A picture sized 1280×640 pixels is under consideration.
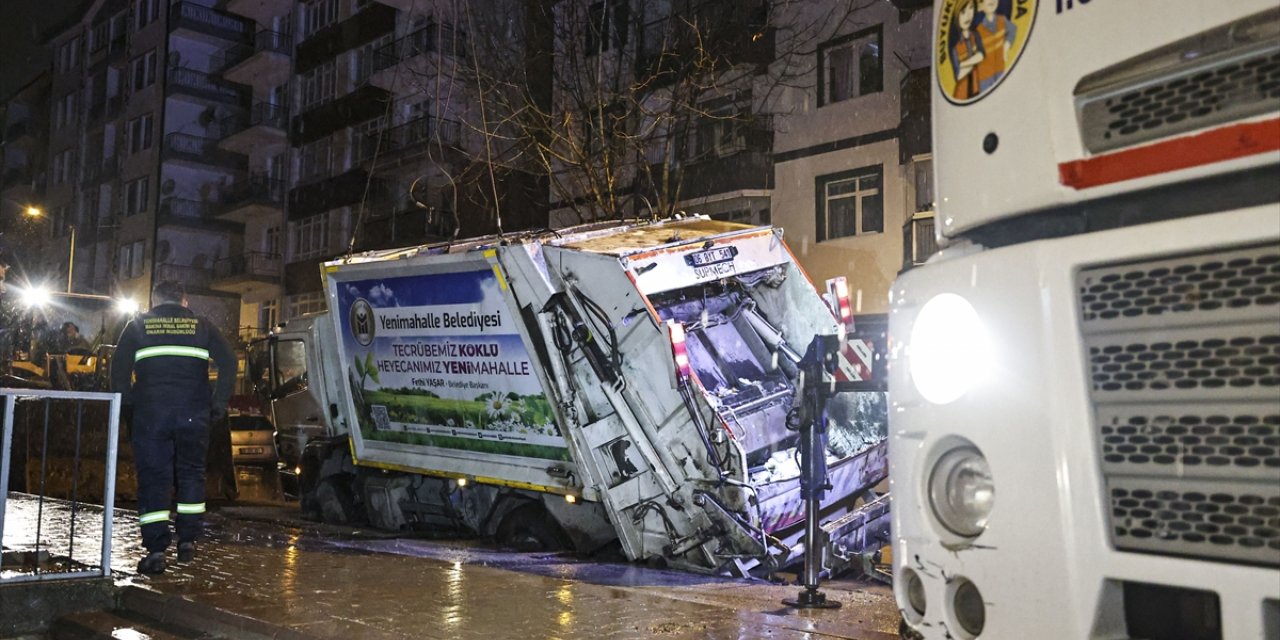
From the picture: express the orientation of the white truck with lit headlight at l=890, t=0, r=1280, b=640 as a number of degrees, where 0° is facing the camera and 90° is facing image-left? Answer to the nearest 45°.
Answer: approximately 45°

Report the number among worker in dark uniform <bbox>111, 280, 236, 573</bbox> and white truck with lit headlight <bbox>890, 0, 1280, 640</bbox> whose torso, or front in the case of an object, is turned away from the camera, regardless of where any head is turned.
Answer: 1

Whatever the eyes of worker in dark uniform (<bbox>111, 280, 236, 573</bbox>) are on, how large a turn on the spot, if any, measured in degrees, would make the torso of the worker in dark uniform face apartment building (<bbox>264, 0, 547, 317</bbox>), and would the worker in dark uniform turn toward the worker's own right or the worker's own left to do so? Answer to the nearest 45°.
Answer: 0° — they already face it

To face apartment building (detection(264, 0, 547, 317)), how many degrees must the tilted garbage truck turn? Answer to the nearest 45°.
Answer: approximately 45° to its right

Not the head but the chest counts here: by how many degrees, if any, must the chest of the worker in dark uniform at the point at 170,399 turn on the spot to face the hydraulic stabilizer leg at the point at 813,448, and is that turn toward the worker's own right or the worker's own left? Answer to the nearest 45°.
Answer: approximately 135° to the worker's own right

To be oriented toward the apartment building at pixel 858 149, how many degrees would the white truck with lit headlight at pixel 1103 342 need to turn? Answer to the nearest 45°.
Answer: approximately 135° to its right

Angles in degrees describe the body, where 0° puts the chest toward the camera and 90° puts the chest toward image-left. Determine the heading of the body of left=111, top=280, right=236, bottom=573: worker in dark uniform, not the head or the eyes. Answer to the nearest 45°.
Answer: approximately 180°

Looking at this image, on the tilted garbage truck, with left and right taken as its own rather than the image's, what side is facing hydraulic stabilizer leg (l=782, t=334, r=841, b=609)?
back

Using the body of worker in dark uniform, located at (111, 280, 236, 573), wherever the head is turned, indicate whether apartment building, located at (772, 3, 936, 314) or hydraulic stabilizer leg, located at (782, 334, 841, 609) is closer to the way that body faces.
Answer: the apartment building

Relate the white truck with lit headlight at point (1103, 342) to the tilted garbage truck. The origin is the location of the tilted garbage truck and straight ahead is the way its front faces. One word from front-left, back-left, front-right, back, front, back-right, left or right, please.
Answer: back-left

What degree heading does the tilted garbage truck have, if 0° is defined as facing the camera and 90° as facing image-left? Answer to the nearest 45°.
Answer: approximately 135°

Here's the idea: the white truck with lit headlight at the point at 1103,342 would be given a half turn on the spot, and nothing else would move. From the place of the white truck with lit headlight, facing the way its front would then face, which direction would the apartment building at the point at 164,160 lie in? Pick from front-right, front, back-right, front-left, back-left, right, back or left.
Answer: left

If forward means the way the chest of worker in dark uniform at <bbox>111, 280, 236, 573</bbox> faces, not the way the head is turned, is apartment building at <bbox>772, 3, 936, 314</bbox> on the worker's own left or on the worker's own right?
on the worker's own right

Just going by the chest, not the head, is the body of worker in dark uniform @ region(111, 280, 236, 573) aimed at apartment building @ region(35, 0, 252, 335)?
yes

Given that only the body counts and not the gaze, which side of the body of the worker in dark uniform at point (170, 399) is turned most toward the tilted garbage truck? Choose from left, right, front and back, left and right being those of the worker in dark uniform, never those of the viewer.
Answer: right

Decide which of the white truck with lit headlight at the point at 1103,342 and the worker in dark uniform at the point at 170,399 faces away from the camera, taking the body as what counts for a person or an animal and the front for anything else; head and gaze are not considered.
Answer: the worker in dark uniform

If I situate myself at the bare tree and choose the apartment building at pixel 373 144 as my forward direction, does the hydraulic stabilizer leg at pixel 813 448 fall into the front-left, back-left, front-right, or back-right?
back-left

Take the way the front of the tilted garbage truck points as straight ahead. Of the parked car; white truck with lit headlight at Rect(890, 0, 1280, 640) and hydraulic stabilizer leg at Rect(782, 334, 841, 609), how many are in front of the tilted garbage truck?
1
